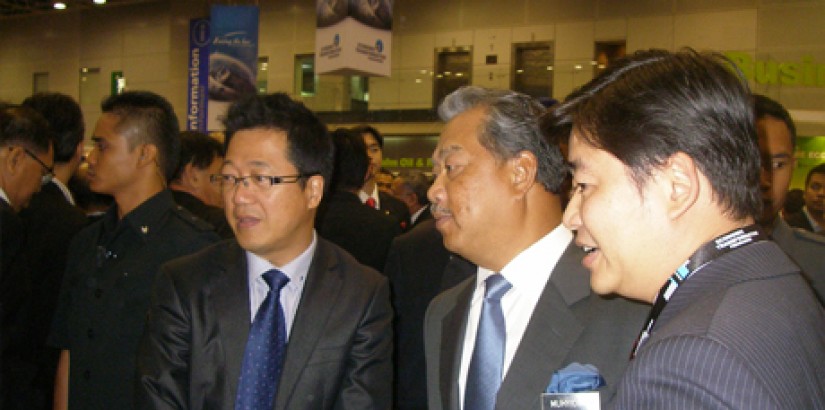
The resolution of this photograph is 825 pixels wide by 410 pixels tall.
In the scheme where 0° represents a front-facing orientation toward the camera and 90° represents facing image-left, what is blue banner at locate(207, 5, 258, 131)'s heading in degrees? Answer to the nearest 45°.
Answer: approximately 0°

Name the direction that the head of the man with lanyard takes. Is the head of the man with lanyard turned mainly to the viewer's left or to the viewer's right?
to the viewer's left

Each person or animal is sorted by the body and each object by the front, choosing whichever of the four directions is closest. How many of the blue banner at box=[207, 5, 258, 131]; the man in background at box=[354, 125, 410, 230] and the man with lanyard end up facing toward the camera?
2

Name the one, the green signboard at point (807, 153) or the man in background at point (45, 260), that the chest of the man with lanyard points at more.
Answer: the man in background

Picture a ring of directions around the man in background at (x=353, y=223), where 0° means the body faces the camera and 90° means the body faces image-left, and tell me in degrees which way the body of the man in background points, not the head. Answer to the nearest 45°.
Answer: approximately 180°

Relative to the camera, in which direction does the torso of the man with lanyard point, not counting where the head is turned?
to the viewer's left

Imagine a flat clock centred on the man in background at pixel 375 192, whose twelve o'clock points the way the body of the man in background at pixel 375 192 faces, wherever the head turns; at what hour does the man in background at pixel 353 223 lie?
the man in background at pixel 353 223 is roughly at 12 o'clock from the man in background at pixel 375 192.

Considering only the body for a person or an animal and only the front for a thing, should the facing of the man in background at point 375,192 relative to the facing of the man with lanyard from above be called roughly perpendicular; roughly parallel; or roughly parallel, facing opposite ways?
roughly perpendicular

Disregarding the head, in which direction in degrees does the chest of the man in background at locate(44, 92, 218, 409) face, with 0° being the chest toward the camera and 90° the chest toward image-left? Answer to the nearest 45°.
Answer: approximately 45°
